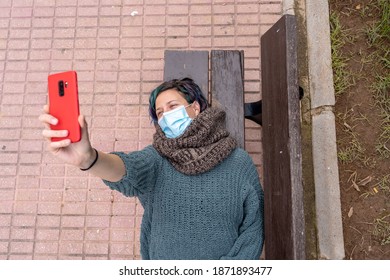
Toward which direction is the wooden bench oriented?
to the viewer's left

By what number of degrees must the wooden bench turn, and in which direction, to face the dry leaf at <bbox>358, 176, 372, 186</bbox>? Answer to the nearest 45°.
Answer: approximately 135° to its right
